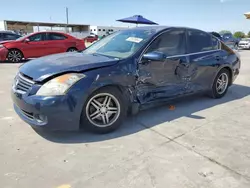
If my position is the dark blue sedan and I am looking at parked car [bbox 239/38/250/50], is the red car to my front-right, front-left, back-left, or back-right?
front-left

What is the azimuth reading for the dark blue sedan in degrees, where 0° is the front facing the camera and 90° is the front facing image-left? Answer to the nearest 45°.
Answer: approximately 45°

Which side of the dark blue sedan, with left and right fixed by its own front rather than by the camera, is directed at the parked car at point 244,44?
back

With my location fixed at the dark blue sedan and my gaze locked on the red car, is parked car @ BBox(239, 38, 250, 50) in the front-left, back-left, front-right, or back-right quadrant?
front-right

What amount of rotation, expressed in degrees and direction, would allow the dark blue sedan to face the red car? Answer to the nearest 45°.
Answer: approximately 90° to its right
